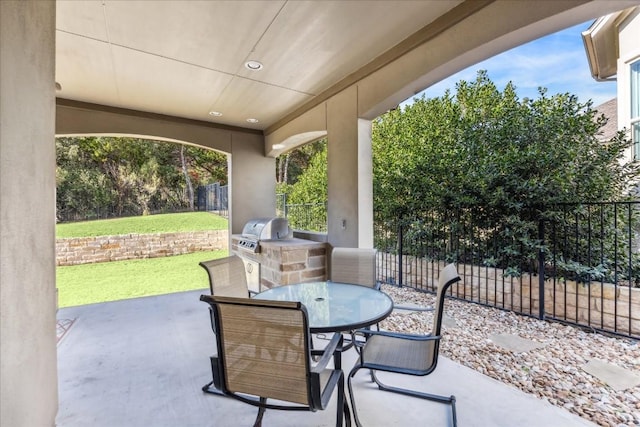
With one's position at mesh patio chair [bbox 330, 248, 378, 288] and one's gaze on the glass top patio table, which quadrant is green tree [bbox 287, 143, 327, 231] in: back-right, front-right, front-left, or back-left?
back-right

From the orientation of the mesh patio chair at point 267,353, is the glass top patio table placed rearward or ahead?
ahead

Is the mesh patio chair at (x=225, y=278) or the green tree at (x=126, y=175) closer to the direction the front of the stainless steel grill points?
the mesh patio chair

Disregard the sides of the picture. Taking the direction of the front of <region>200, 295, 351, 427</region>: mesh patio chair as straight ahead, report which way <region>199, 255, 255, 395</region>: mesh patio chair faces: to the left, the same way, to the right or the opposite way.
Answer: to the right

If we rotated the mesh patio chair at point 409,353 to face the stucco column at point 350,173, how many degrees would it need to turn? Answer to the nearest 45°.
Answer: approximately 90° to its right

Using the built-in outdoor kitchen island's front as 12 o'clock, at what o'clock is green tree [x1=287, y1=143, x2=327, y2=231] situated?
The green tree is roughly at 5 o'clock from the built-in outdoor kitchen island.

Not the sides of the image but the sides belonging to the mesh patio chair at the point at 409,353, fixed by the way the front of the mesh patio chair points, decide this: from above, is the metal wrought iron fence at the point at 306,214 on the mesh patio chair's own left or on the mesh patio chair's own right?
on the mesh patio chair's own right

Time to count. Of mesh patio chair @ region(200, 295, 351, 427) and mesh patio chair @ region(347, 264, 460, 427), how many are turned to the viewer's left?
1

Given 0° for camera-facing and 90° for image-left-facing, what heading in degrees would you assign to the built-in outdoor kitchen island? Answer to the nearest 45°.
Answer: approximately 45°

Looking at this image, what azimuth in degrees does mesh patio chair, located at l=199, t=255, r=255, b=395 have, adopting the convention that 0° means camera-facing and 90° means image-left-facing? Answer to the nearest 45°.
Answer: approximately 315°

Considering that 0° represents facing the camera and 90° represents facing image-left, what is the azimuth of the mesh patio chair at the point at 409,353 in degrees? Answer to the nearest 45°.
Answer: approximately 90°

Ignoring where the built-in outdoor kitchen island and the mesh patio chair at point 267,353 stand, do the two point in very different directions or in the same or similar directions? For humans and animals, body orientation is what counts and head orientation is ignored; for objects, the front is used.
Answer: very different directions
